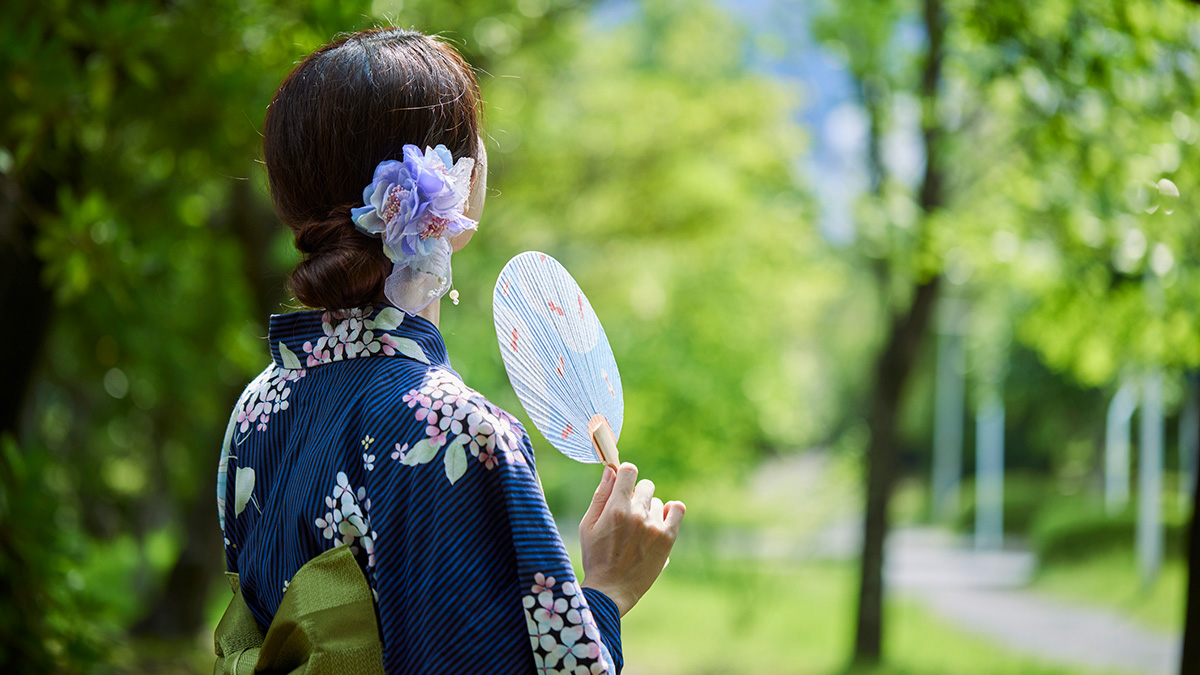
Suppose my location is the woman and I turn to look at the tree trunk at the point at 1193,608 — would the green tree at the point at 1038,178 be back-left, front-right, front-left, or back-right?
front-left

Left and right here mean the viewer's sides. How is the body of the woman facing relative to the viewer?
facing away from the viewer and to the right of the viewer

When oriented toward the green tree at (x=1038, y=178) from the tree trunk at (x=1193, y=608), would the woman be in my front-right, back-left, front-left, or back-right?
back-left

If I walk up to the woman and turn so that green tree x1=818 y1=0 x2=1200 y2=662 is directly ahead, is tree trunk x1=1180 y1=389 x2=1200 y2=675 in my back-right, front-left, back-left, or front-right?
front-right

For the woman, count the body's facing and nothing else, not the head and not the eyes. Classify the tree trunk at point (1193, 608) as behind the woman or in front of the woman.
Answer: in front

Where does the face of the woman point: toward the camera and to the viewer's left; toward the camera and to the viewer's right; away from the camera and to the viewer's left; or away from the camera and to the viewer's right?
away from the camera and to the viewer's right

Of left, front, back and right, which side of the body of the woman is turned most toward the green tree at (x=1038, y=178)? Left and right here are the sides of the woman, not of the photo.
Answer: front
